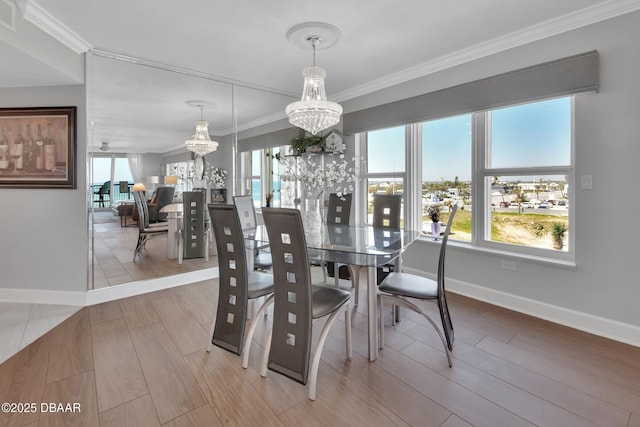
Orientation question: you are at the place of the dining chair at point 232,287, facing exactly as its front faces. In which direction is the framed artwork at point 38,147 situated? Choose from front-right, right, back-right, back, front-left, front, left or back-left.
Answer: left

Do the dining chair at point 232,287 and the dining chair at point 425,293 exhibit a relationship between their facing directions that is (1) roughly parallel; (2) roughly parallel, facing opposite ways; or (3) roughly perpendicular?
roughly perpendicular

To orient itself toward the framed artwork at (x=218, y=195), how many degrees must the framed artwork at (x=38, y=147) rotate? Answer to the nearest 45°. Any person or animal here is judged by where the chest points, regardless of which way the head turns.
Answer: approximately 90° to its left

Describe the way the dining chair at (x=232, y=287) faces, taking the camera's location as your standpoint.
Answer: facing away from the viewer and to the right of the viewer

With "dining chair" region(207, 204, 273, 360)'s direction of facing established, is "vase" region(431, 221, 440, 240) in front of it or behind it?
in front

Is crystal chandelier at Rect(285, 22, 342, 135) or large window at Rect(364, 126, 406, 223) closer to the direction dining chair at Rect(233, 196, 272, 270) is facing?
the crystal chandelier

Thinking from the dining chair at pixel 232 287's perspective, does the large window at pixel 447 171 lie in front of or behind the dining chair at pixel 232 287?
in front

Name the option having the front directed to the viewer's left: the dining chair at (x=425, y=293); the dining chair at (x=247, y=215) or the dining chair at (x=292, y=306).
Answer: the dining chair at (x=425, y=293)

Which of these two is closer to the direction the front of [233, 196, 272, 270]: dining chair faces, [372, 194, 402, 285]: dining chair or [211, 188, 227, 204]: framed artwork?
the dining chair
